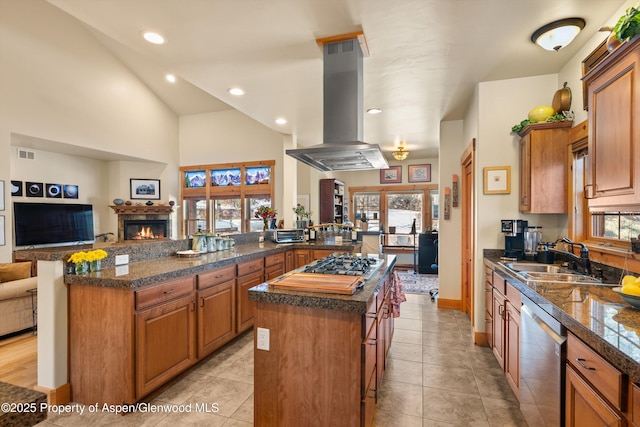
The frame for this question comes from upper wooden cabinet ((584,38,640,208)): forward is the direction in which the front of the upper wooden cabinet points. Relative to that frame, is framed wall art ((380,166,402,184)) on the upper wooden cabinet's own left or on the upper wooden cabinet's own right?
on the upper wooden cabinet's own right

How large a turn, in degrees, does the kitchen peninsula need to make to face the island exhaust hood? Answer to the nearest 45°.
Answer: approximately 45° to its left

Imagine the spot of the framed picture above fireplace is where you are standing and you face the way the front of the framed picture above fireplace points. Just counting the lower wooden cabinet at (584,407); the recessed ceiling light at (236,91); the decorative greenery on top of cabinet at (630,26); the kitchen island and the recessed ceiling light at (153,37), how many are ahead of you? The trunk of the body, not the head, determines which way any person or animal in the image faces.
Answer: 5

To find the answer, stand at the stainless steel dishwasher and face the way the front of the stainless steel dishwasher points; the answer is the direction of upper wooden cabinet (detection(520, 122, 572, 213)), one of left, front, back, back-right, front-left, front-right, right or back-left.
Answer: back-right

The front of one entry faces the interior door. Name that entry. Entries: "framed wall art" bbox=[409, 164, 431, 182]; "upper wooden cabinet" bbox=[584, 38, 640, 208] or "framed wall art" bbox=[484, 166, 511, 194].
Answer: "framed wall art" bbox=[409, 164, 431, 182]

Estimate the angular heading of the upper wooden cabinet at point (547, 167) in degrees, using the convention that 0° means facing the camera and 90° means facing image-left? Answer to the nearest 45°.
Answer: approximately 90°

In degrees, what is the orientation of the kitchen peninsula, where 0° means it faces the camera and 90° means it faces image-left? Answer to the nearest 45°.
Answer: approximately 315°

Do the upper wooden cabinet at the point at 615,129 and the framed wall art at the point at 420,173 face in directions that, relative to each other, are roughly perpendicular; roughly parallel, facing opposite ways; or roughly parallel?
roughly perpendicular

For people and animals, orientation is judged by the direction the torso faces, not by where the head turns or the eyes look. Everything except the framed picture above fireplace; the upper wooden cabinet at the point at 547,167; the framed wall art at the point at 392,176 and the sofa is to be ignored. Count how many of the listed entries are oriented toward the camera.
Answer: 2

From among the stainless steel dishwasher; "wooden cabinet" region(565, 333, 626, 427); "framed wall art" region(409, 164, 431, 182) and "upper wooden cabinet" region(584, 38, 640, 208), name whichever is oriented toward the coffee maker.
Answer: the framed wall art

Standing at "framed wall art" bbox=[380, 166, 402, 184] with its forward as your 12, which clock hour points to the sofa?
The sofa is roughly at 1 o'clock from the framed wall art.
